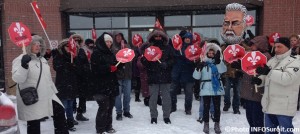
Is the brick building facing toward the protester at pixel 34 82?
yes

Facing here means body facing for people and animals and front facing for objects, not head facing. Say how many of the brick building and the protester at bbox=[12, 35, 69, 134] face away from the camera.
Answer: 0

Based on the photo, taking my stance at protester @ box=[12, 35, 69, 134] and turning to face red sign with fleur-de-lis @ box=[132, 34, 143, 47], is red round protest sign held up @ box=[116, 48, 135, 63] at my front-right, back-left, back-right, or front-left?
front-right

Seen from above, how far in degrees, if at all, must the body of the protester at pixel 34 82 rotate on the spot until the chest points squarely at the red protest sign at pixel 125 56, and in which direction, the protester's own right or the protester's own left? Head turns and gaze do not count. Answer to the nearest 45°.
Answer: approximately 90° to the protester's own left

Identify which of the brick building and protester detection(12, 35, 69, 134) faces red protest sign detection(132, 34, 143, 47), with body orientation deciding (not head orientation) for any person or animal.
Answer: the brick building

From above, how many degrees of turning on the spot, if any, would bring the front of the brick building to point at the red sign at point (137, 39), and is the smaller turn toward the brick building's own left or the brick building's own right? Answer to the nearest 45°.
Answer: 0° — it already faces it

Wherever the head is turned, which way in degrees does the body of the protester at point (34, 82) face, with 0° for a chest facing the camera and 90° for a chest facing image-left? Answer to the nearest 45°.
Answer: approximately 315°

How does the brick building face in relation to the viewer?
toward the camera
